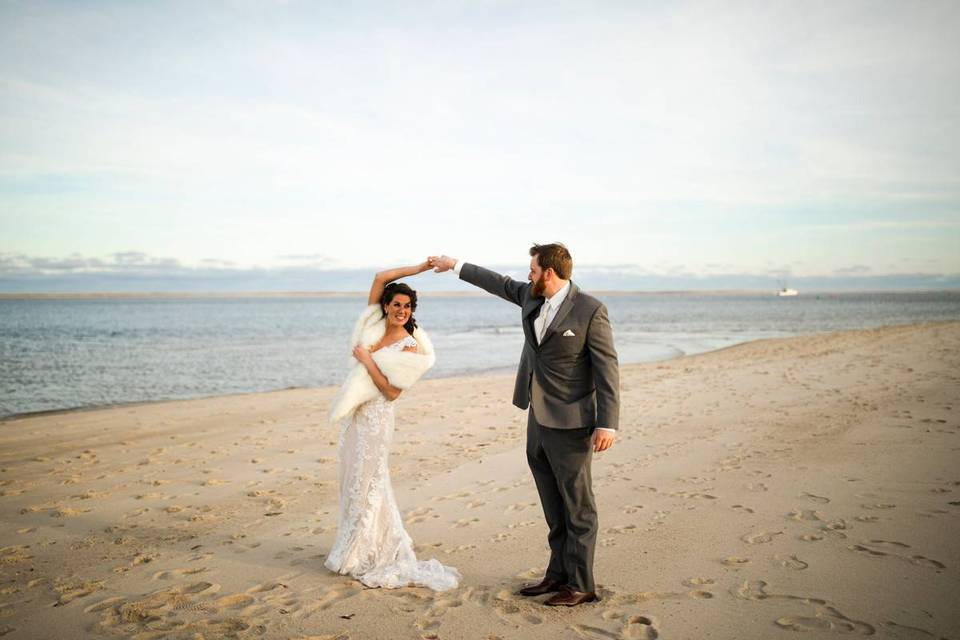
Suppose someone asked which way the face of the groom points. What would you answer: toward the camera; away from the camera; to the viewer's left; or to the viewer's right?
to the viewer's left

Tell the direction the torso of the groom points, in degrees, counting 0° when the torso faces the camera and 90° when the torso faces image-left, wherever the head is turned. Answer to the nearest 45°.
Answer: approximately 45°

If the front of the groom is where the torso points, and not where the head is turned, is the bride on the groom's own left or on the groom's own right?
on the groom's own right
